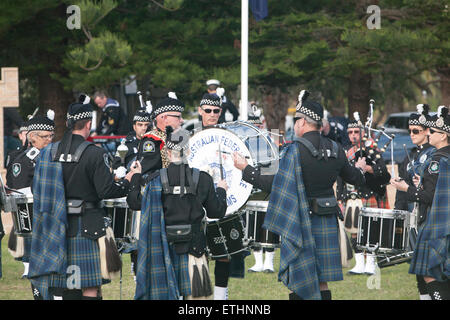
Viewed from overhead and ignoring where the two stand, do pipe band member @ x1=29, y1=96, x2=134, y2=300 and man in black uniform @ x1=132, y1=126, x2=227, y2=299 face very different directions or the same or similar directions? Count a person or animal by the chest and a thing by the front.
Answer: same or similar directions

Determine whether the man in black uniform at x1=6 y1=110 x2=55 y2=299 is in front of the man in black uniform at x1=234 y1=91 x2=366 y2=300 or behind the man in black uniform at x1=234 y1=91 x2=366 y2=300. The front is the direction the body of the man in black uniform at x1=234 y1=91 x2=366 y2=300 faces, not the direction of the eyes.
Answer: in front

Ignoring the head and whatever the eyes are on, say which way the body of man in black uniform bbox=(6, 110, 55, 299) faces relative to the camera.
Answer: to the viewer's right

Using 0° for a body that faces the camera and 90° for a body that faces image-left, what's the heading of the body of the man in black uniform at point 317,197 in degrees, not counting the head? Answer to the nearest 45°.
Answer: approximately 135°

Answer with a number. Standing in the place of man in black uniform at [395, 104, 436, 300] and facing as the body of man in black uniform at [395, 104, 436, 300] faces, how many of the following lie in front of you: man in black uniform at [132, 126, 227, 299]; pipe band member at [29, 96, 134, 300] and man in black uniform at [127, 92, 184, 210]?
3

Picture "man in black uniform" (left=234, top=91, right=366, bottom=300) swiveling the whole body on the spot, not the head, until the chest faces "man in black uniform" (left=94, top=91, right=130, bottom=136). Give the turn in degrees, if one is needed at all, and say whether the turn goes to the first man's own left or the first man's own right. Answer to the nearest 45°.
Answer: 0° — they already face them

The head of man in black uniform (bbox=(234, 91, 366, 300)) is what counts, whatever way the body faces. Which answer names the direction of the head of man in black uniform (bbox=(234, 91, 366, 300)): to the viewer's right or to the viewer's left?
to the viewer's left

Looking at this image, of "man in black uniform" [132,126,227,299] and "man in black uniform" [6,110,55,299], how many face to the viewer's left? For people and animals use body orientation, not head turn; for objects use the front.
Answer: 0

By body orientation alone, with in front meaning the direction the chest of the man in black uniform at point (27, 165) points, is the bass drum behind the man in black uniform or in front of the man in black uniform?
in front

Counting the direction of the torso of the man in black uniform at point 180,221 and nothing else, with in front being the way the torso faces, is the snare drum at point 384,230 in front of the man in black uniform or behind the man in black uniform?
in front
